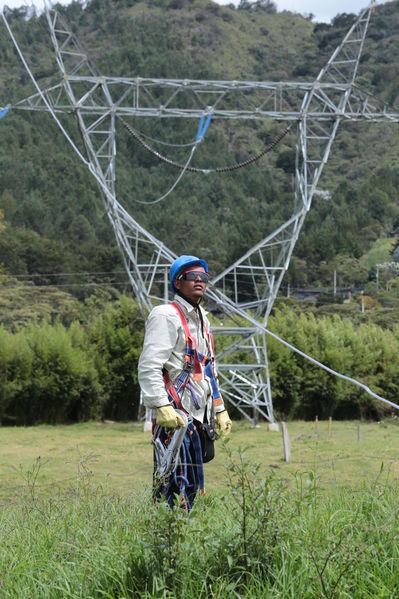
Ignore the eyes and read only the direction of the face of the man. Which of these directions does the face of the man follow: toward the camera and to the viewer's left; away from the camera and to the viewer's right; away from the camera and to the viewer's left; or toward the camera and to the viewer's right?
toward the camera and to the viewer's right

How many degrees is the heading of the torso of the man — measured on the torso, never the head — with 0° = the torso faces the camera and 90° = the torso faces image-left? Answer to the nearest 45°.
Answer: approximately 315°
